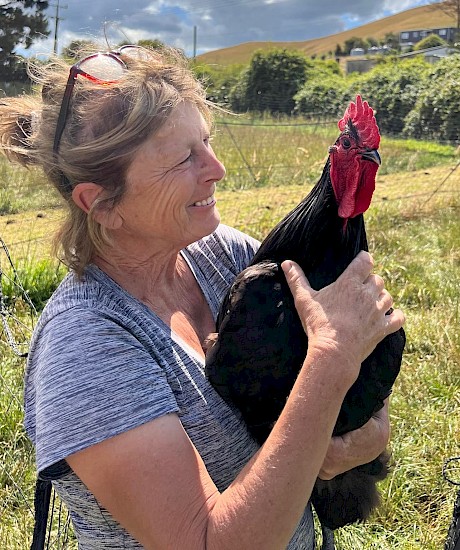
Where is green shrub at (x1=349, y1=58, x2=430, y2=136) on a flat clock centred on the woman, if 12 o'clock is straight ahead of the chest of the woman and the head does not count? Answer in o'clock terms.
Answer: The green shrub is roughly at 8 o'clock from the woman.

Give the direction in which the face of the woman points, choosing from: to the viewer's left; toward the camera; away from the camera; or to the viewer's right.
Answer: to the viewer's right

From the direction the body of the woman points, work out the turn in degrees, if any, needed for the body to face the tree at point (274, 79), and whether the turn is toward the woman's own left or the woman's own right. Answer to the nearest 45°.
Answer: approximately 135° to the woman's own left

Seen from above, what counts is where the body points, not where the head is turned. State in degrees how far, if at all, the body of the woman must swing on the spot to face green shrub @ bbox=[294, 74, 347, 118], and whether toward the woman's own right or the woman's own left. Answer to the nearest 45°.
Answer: approximately 135° to the woman's own left

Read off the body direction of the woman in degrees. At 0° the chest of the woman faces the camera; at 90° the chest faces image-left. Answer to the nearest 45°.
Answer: approximately 315°
